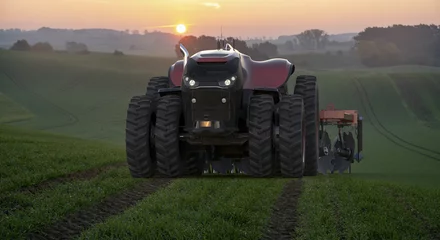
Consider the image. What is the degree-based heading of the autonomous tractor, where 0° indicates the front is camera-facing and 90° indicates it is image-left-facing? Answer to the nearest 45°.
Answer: approximately 0°

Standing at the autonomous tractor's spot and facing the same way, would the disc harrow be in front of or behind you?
behind
